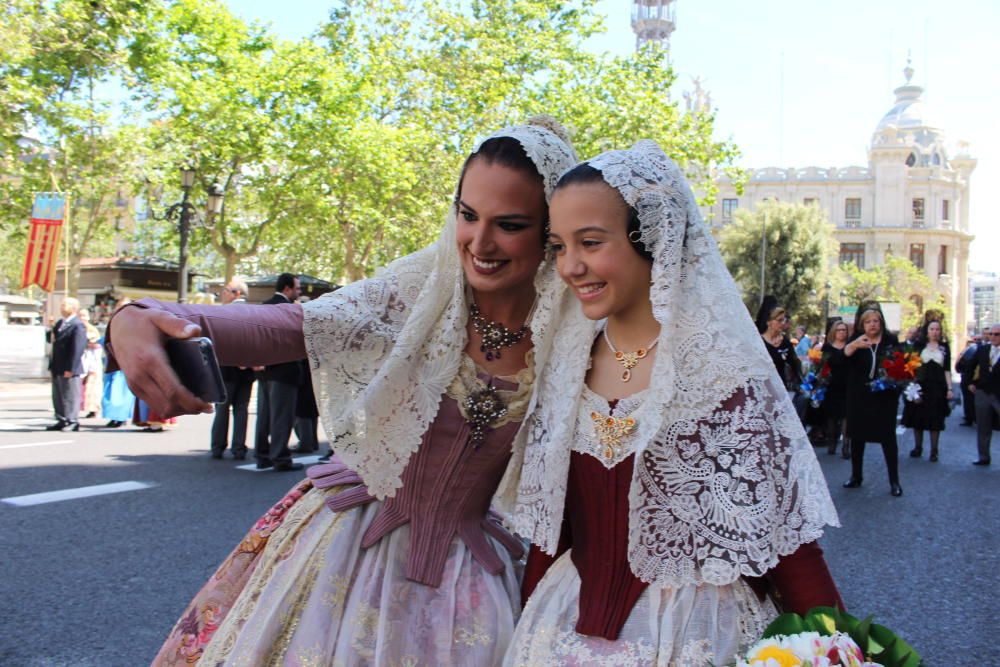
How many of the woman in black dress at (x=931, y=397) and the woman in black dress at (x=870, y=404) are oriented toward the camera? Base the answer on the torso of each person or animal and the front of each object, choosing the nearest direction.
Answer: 2

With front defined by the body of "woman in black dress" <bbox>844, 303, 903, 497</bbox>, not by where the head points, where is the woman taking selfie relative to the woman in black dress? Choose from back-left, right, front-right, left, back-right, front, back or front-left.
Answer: front

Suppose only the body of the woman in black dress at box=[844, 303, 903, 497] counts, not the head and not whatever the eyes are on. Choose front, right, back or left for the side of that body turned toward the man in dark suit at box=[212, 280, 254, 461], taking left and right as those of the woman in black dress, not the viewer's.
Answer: right

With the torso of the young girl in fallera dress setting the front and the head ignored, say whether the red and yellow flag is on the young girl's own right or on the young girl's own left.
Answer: on the young girl's own right

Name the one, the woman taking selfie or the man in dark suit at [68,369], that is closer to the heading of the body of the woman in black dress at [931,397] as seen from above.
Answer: the woman taking selfie

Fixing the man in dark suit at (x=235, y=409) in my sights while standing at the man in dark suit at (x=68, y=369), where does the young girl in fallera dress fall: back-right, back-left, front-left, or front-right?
front-right

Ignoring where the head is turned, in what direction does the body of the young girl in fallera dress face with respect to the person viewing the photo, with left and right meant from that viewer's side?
facing the viewer and to the left of the viewer

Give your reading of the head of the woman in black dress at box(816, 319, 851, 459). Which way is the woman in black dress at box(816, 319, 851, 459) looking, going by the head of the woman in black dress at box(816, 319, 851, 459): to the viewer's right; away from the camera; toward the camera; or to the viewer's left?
toward the camera

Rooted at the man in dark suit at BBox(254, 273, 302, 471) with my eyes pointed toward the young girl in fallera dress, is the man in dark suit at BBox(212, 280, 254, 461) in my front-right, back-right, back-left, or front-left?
back-right

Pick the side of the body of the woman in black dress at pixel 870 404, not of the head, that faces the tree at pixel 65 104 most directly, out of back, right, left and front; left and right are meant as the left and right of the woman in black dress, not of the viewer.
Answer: right

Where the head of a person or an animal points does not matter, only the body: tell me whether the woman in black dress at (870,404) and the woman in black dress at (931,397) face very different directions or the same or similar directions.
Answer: same or similar directions

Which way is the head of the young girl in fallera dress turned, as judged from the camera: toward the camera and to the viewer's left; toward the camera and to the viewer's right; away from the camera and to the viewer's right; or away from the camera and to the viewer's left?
toward the camera and to the viewer's left

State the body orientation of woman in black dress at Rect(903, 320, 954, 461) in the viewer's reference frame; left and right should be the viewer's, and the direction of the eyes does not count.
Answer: facing the viewer

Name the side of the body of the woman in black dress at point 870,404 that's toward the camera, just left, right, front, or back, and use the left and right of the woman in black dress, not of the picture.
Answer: front

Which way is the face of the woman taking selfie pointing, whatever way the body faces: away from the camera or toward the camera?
toward the camera
